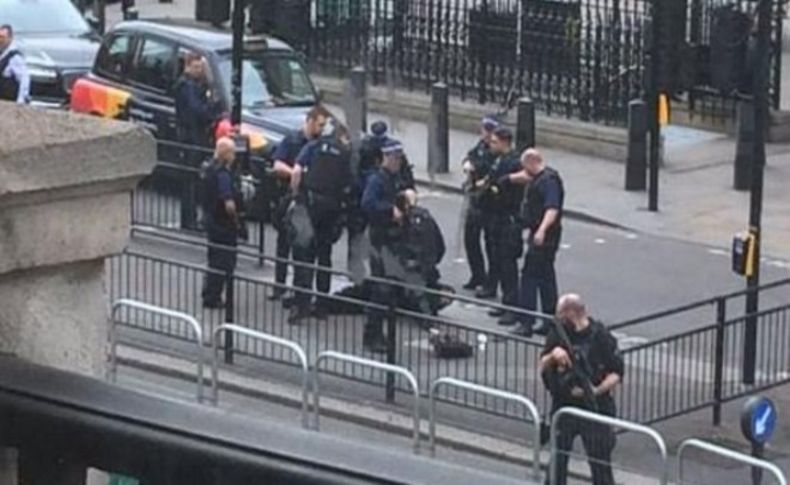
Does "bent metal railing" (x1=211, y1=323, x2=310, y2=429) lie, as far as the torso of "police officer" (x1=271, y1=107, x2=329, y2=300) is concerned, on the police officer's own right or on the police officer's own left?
on the police officer's own right

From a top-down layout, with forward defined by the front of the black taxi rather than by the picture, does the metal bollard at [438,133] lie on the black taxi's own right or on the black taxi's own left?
on the black taxi's own left

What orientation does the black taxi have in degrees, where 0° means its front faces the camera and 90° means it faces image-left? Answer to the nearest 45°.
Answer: approximately 315°

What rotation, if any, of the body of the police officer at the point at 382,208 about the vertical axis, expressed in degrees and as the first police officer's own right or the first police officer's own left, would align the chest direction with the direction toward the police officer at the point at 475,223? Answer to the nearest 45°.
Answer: approximately 45° to the first police officer's own left

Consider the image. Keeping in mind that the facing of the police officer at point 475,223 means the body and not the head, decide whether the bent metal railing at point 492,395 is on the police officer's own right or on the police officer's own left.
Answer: on the police officer's own left

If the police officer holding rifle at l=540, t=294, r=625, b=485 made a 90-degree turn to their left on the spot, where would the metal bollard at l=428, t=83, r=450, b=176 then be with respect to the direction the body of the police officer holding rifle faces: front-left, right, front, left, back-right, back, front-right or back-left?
back-left

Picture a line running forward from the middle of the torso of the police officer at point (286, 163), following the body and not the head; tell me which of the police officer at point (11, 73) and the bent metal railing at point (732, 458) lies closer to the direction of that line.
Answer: the bent metal railing
